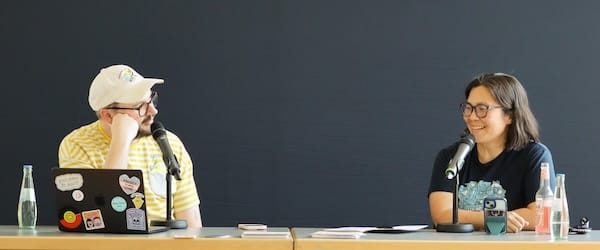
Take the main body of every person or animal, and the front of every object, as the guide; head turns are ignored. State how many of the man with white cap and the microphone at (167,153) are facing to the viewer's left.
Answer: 1

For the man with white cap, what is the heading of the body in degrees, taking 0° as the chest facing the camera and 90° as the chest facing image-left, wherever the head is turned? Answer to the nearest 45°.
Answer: approximately 315°

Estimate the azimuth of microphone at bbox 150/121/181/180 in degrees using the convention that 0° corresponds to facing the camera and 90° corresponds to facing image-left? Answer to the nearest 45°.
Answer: approximately 90°

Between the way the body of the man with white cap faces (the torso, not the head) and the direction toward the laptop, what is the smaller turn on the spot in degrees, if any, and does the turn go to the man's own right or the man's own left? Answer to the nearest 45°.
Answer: approximately 45° to the man's own right

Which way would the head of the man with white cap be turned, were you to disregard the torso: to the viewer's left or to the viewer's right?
to the viewer's right

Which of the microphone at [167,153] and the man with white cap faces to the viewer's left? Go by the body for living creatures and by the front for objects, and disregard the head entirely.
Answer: the microphone
